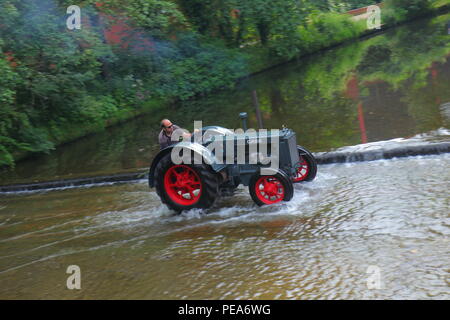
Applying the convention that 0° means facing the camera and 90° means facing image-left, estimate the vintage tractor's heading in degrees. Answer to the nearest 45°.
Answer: approximately 315°
